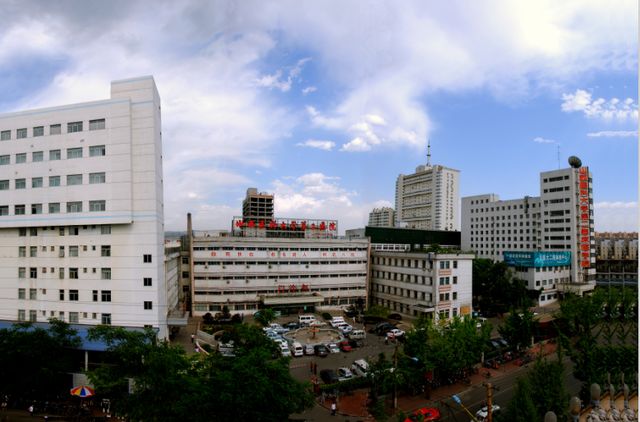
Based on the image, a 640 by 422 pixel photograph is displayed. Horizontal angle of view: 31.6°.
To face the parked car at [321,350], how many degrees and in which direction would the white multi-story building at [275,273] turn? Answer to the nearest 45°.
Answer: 0° — it already faces it

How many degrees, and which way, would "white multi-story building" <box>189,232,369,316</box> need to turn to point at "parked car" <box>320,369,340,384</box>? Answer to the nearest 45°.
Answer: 0° — it already faces it

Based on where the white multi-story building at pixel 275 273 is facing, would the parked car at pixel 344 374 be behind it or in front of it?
in front

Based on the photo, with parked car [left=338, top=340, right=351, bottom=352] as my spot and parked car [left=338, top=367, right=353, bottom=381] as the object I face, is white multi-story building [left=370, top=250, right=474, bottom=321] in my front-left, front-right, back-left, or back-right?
back-left

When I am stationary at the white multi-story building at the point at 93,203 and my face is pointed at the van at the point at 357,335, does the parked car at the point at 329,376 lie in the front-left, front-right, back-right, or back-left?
front-right

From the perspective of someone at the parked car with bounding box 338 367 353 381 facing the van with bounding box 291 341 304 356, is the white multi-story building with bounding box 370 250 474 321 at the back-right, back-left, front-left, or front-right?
front-right

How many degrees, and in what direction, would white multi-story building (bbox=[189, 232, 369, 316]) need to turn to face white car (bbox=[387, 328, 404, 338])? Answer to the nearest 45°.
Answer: approximately 45° to its left

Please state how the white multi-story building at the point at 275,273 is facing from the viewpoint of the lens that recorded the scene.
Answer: facing the viewer

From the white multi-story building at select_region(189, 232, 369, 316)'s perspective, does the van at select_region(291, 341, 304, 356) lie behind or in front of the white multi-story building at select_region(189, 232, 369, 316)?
in front

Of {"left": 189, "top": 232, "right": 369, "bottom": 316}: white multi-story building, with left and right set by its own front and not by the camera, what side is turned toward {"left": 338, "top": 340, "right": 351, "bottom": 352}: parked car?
front
